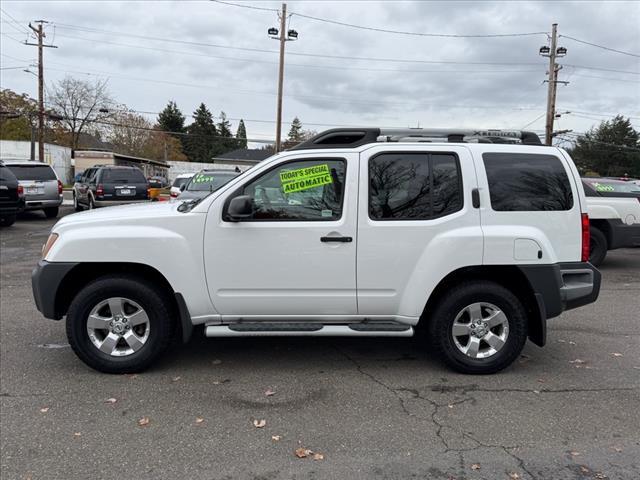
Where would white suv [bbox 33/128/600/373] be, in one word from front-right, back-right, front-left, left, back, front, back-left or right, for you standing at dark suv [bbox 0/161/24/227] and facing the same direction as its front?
back

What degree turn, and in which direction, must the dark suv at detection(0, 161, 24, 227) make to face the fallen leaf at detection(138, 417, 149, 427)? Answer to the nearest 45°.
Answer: approximately 180°

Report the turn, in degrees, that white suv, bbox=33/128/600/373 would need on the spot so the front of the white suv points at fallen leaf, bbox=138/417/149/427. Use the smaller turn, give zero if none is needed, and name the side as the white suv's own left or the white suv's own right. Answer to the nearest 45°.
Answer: approximately 45° to the white suv's own left

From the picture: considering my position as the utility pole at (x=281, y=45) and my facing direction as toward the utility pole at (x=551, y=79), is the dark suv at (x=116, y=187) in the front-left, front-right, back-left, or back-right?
back-right

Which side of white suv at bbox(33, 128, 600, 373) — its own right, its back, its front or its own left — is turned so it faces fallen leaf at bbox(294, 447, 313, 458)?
left

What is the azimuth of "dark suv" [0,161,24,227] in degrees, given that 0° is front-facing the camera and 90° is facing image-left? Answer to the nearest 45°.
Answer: approximately 180°

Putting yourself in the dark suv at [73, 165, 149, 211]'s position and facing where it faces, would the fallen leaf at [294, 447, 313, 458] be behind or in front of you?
behind

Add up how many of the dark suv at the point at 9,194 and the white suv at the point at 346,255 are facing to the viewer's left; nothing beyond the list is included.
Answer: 1

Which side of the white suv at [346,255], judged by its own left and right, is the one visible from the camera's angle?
left

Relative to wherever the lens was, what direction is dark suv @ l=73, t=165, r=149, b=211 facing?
facing away from the viewer and to the left of the viewer

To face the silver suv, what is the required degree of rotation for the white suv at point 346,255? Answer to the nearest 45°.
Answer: approximately 45° to its right

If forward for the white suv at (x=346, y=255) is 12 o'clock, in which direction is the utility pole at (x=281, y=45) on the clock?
The utility pole is roughly at 3 o'clock from the white suv.

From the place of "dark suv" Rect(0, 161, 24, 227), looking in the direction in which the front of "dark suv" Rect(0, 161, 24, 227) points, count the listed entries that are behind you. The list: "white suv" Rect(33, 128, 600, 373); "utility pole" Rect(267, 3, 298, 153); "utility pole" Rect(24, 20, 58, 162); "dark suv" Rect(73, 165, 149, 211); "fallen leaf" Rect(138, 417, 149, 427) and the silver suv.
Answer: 2
